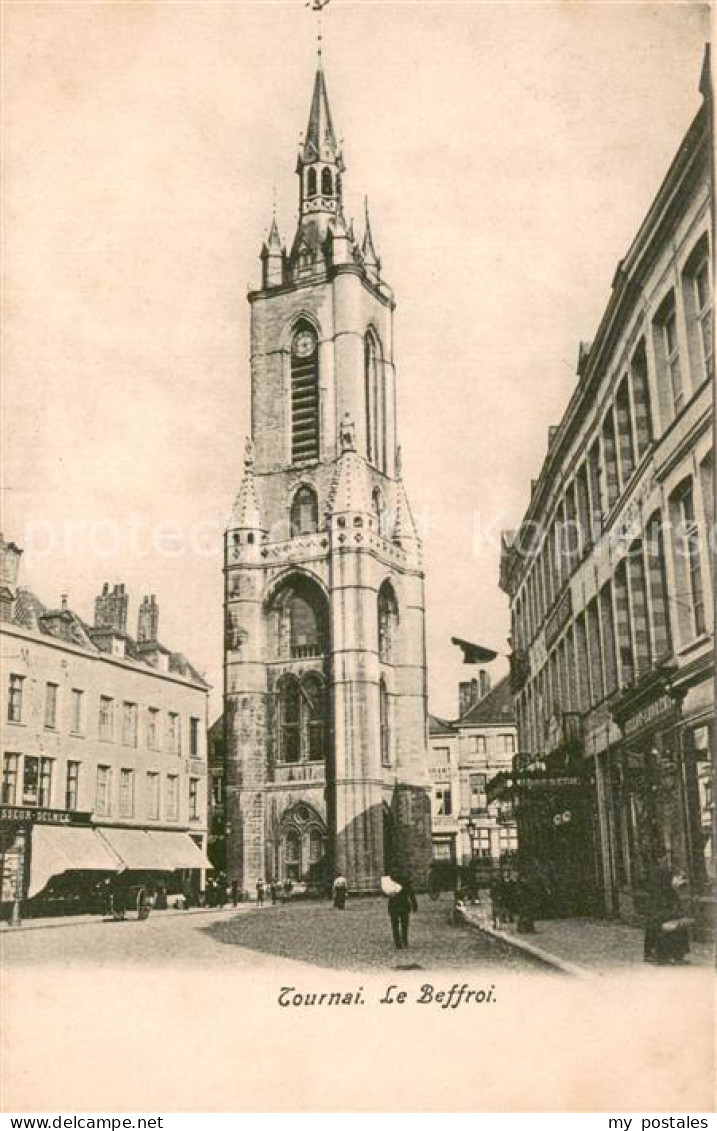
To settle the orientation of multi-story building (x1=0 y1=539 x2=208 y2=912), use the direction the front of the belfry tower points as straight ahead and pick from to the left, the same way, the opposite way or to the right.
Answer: to the left

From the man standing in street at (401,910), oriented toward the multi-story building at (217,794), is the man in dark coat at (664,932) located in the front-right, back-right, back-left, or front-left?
back-right

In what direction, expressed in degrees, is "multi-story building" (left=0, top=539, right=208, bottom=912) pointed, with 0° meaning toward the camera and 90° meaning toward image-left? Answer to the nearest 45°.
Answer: approximately 315°

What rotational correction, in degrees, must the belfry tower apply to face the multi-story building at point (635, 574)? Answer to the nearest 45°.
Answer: approximately 45° to its left

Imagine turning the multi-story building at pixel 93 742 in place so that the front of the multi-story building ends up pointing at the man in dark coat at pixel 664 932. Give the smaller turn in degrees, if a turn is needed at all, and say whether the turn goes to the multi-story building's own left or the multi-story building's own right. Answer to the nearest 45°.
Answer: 0° — it already faces them

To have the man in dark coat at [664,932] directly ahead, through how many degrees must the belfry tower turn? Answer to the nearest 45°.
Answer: approximately 45° to its left

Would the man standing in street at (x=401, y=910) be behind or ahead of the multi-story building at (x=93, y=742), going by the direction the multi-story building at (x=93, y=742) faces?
ahead

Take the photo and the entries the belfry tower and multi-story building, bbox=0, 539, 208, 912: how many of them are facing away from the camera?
0

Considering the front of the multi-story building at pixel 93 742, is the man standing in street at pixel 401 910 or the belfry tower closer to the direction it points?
the man standing in street

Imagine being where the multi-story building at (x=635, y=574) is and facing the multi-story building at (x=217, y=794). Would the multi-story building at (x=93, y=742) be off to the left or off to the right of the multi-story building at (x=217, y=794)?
left

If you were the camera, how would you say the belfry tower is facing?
facing the viewer and to the left of the viewer
